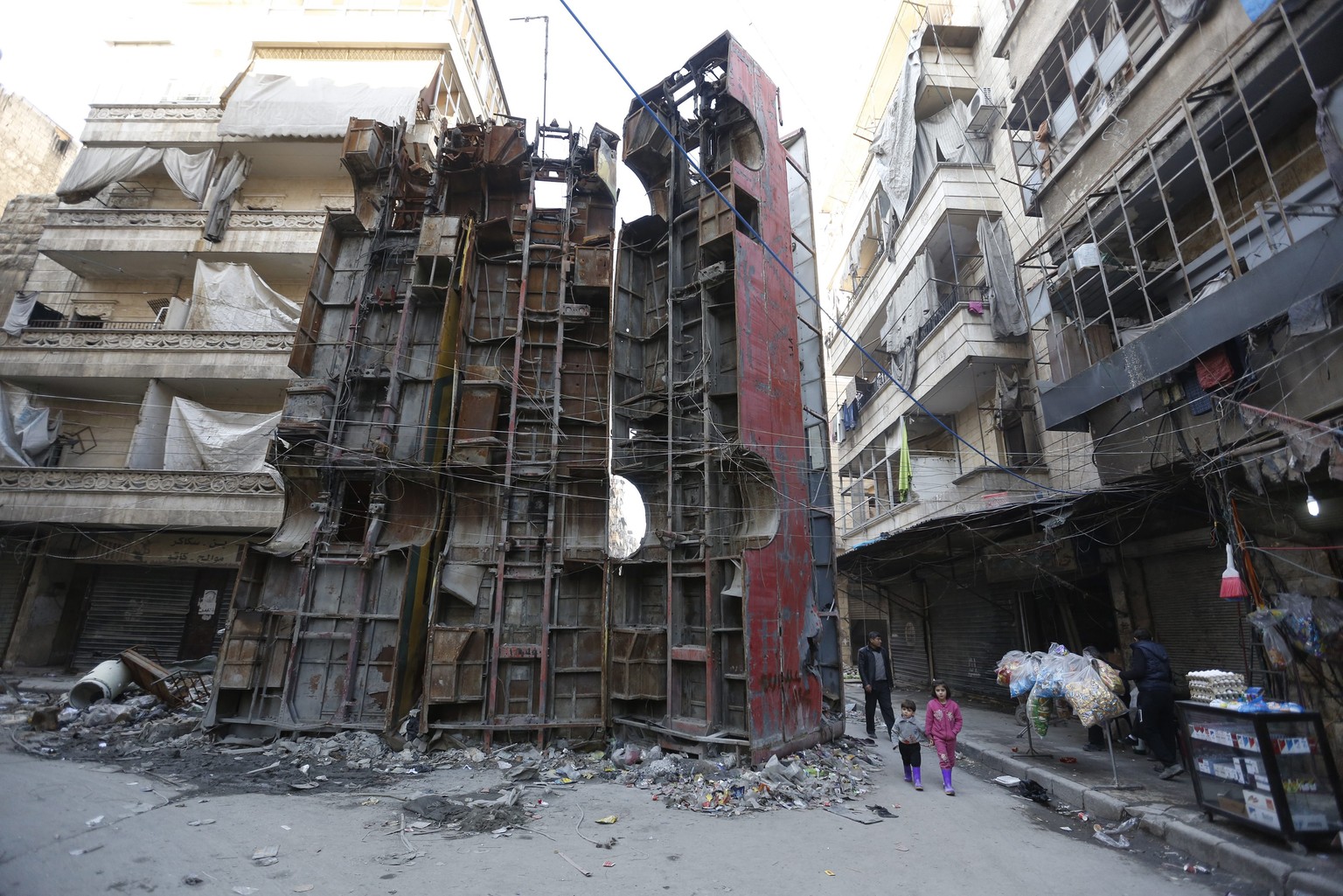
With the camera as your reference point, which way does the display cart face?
facing the viewer and to the left of the viewer

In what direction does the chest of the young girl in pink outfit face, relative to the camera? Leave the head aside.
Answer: toward the camera

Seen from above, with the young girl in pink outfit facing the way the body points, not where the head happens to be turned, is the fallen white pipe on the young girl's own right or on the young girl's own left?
on the young girl's own right

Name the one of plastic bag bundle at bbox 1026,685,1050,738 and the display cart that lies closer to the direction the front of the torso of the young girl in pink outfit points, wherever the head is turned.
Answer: the display cart

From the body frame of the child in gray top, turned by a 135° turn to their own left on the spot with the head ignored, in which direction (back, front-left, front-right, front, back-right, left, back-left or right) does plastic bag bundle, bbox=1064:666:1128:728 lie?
front-right

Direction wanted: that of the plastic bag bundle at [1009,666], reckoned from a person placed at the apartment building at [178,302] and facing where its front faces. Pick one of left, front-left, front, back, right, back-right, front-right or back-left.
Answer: front-left

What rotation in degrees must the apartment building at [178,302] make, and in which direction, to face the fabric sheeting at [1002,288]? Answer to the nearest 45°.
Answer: approximately 45° to its left

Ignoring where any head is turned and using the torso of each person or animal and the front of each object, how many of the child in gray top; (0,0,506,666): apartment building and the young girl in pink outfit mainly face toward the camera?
3

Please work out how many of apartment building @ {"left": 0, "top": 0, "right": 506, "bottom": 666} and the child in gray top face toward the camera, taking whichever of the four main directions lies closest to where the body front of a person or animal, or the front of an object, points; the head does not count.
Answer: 2

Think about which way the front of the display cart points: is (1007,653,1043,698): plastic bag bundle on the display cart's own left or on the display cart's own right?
on the display cart's own right

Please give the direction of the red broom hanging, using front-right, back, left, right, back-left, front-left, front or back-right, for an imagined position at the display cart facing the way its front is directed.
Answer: back-right
